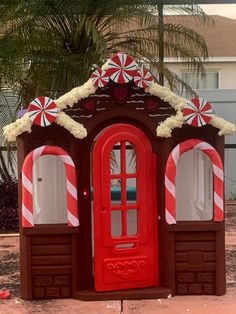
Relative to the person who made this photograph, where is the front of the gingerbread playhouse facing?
facing the viewer

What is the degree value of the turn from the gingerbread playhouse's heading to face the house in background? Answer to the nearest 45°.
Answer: approximately 180°

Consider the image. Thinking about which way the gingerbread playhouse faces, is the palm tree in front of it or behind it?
behind

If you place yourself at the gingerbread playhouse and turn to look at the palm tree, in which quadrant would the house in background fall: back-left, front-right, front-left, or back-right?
front-right
